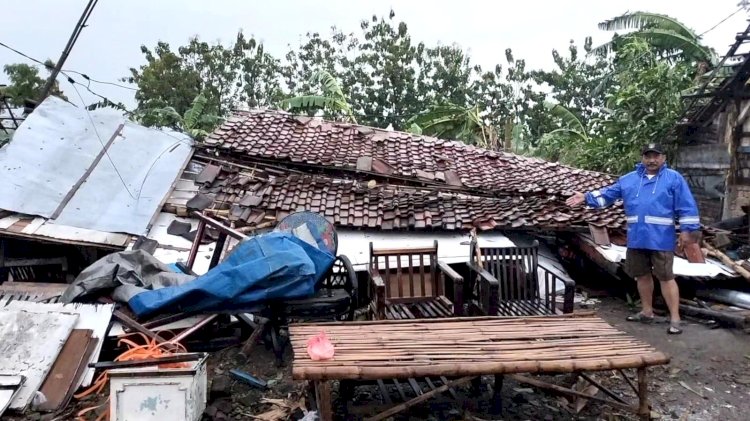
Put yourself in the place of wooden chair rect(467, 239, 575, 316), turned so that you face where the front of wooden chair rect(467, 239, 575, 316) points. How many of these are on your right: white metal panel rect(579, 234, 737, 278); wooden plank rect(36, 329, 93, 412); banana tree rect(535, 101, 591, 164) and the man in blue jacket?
1

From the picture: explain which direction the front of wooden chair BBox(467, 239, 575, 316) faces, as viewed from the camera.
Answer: facing the viewer and to the right of the viewer

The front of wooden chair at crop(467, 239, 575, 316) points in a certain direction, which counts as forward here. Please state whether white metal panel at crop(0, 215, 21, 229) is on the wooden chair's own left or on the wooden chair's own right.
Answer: on the wooden chair's own right

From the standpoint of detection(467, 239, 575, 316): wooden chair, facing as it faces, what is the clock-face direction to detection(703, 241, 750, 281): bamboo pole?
The bamboo pole is roughly at 9 o'clock from the wooden chair.

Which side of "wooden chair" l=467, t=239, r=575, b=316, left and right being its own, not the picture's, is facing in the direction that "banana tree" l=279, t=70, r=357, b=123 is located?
back

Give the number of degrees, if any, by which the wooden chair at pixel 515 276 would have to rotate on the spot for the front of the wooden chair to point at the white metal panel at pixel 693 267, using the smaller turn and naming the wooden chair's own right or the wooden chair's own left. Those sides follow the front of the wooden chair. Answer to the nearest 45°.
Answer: approximately 90° to the wooden chair's own left

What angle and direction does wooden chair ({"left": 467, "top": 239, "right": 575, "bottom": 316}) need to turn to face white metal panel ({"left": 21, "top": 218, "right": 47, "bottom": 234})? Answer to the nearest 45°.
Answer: approximately 135° to its right

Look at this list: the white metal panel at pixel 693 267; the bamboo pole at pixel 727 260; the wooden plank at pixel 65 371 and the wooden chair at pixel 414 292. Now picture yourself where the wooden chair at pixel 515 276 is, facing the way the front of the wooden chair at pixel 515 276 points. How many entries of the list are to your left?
2

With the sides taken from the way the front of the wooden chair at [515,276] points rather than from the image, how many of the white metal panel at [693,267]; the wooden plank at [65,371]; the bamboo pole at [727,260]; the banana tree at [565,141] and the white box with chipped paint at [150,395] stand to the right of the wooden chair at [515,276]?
2

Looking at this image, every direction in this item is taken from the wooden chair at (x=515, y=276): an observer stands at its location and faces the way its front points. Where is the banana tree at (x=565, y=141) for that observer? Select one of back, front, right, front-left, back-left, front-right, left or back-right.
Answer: back-left
